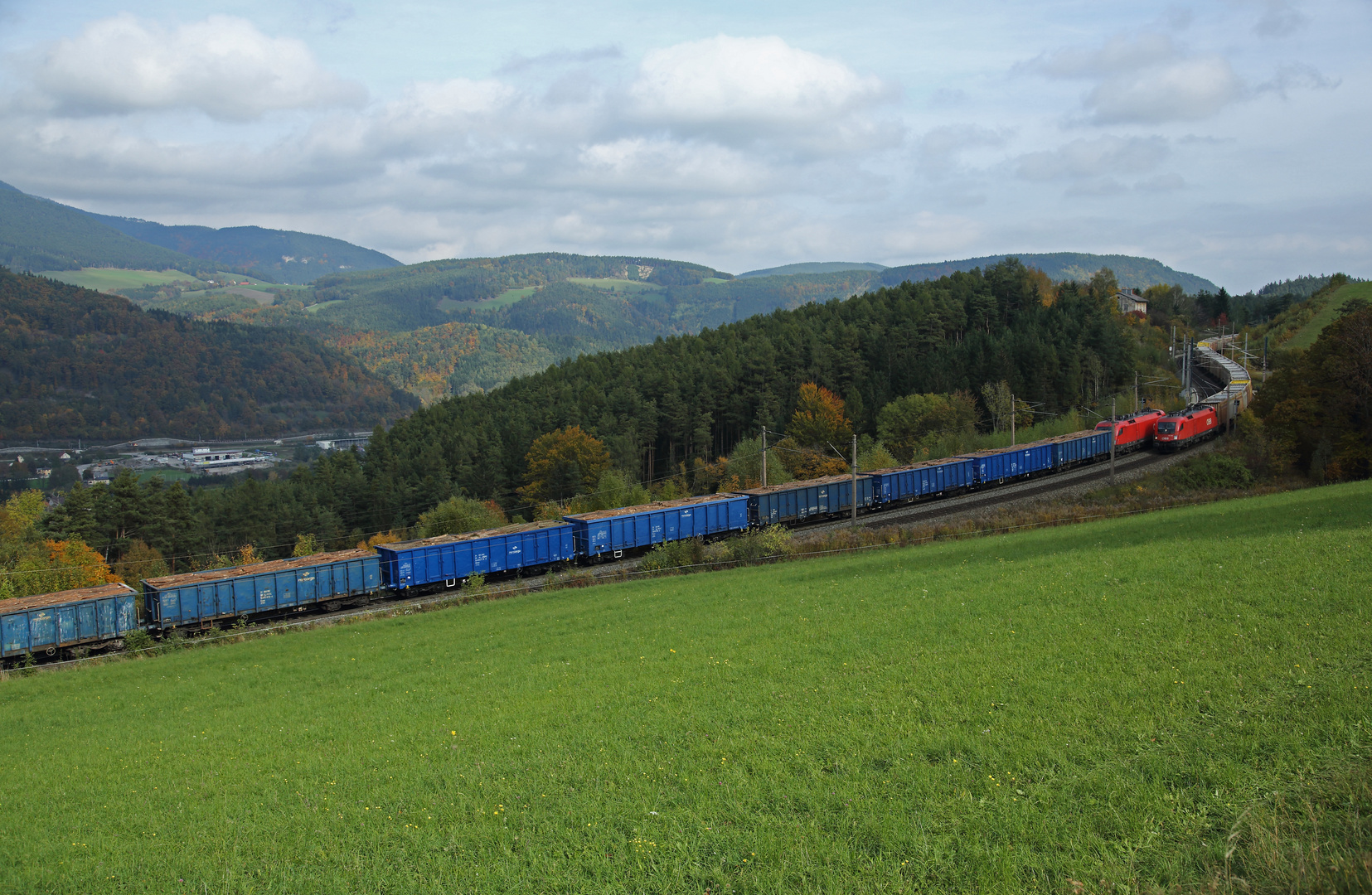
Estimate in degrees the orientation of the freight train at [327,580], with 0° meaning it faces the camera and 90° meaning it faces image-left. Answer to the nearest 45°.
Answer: approximately 225°
